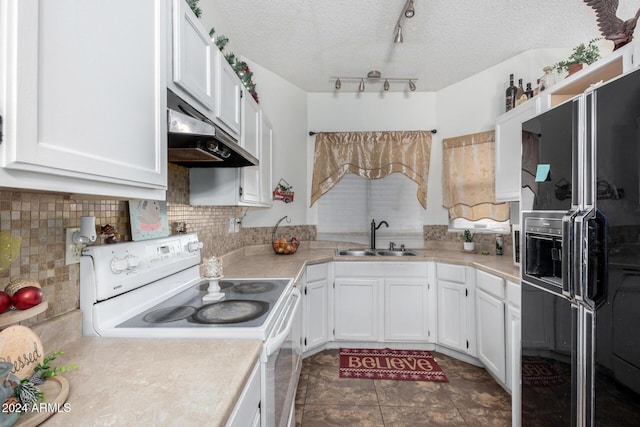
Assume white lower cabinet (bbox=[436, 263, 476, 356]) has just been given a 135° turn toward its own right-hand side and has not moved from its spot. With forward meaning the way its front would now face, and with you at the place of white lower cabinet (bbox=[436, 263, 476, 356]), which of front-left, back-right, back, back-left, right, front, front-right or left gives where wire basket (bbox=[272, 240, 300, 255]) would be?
left

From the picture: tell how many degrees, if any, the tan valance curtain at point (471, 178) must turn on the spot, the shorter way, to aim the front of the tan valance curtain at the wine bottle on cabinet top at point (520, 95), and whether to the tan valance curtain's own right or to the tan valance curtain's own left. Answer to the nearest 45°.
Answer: approximately 90° to the tan valance curtain's own left

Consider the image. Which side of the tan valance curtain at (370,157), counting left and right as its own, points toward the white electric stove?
front

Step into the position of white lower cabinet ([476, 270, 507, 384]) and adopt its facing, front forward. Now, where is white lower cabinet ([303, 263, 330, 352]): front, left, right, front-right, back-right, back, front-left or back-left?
front-right

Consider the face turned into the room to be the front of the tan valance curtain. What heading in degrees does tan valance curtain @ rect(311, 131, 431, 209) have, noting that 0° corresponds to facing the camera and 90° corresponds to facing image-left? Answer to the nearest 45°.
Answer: approximately 0°

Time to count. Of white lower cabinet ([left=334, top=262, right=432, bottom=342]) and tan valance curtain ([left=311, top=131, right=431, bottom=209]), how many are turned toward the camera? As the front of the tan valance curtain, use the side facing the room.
2

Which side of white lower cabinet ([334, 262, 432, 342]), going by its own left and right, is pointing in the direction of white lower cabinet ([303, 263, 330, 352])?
right

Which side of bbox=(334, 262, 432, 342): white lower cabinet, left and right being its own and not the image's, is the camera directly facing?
front

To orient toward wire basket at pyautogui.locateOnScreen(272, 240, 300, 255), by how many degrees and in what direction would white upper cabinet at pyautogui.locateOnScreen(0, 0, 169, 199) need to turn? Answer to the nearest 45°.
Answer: approximately 90° to its left

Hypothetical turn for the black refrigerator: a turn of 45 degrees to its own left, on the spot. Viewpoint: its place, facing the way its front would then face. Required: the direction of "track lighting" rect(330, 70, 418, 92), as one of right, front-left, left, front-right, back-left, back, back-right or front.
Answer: back-right

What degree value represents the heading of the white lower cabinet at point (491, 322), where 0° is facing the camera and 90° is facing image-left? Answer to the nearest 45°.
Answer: approximately 45°

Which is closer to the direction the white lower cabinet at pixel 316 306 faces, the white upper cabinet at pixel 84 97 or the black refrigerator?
the black refrigerator

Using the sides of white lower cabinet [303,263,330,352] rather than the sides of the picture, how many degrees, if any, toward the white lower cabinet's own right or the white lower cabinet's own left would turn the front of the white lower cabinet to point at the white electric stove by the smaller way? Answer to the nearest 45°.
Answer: approximately 45° to the white lower cabinet's own right

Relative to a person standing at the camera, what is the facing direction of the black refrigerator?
facing the viewer and to the left of the viewer
